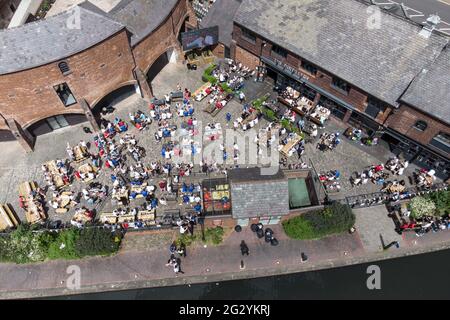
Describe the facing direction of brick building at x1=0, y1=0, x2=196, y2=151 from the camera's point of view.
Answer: facing the viewer and to the right of the viewer

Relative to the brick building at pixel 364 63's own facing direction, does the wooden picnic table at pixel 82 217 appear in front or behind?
in front

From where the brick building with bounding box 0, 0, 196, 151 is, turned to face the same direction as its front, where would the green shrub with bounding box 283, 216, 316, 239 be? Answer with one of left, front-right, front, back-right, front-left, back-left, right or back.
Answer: front-left

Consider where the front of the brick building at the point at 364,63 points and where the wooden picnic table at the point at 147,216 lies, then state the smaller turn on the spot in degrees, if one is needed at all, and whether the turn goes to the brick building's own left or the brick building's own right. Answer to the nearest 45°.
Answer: approximately 45° to the brick building's own right

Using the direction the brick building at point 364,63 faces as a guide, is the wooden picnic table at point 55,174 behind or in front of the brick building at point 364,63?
in front

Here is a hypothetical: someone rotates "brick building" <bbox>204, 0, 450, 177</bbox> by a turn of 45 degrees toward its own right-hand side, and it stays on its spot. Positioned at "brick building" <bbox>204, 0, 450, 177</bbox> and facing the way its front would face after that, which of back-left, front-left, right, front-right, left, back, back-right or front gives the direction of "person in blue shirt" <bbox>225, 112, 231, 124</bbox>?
front

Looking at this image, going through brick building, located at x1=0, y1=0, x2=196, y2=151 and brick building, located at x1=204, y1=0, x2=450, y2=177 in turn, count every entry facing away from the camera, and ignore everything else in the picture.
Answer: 0

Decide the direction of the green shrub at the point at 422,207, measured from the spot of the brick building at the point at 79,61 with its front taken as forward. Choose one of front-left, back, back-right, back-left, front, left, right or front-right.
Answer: front-left
